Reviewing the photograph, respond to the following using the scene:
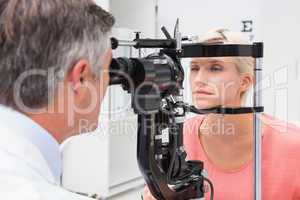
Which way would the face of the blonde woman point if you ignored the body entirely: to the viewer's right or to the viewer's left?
to the viewer's left

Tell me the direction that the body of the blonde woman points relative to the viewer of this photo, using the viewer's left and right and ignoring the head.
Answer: facing the viewer and to the left of the viewer
